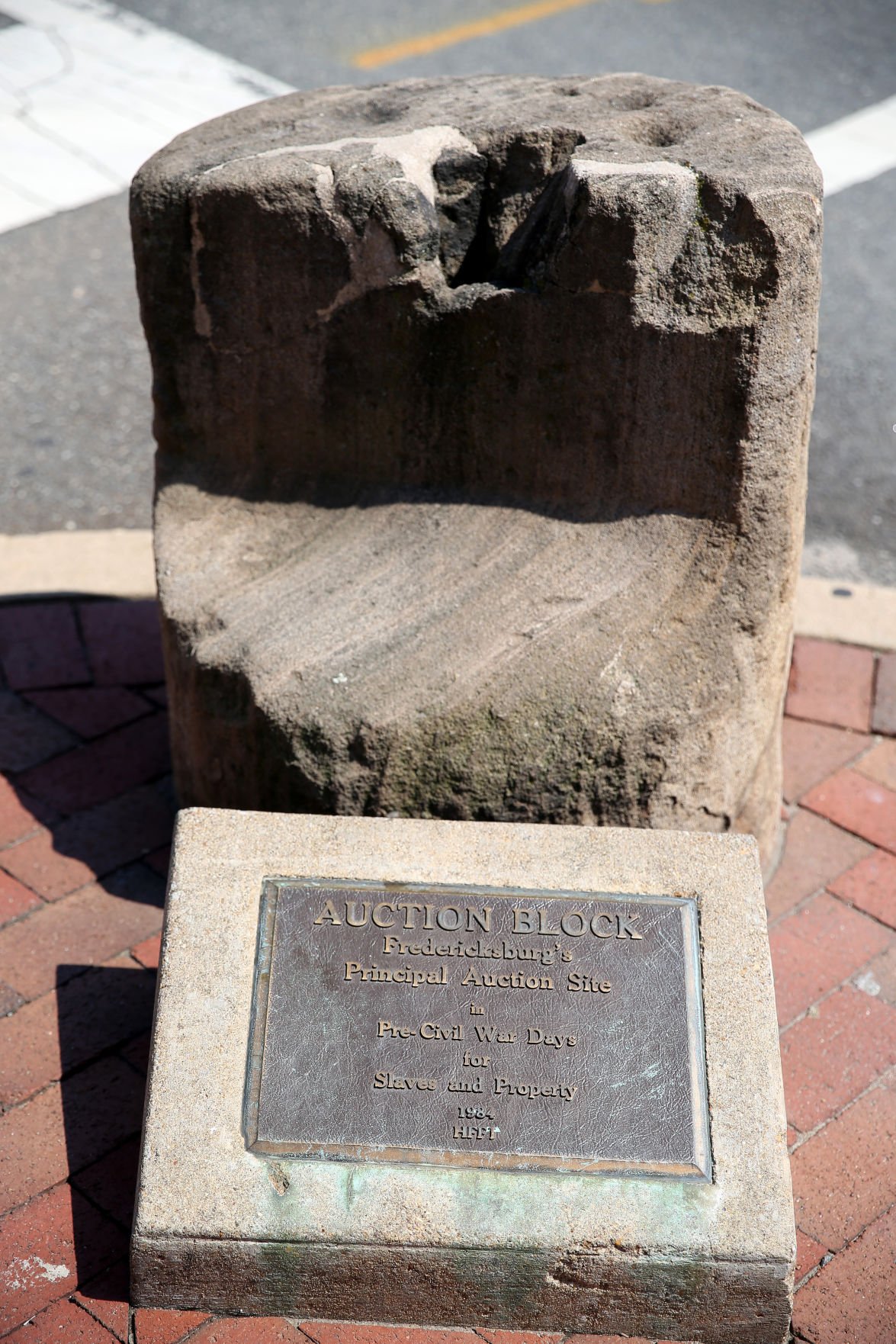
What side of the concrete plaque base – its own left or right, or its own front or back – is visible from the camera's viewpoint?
front

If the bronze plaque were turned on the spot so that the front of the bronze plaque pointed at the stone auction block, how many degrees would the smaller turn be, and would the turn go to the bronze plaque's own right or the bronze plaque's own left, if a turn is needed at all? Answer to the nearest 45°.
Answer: approximately 180°

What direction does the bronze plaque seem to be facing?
toward the camera

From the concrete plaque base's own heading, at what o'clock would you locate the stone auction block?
The stone auction block is roughly at 6 o'clock from the concrete plaque base.
